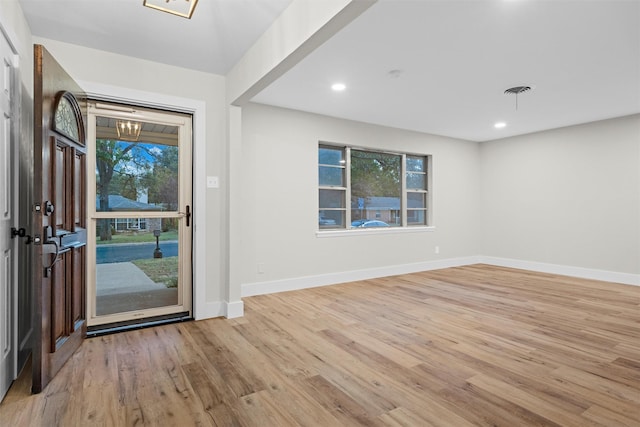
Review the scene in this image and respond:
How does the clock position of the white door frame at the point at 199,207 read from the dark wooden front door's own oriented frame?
The white door frame is roughly at 11 o'clock from the dark wooden front door.

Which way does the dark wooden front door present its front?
to the viewer's right

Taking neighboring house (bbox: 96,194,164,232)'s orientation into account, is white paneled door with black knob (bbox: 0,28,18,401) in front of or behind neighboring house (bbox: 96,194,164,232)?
in front

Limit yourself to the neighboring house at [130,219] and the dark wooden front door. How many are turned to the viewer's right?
1

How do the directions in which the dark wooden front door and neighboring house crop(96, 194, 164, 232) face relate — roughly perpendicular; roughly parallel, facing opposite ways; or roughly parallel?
roughly perpendicular

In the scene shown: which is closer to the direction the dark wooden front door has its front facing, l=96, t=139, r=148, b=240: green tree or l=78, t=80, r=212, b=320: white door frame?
the white door frame

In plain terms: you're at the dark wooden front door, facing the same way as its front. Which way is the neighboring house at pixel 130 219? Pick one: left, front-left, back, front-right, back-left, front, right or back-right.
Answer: front-left

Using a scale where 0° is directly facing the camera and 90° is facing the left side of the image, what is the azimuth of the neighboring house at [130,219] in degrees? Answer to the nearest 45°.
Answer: approximately 0°
